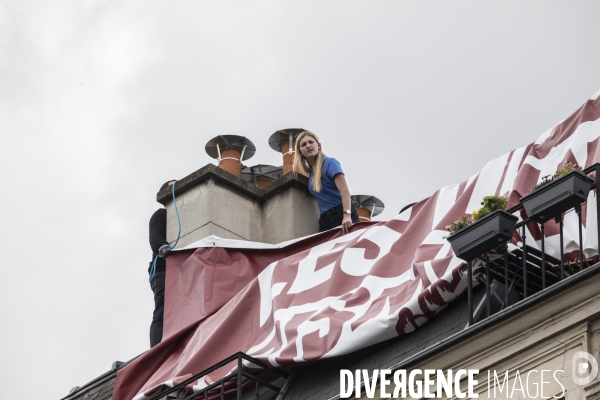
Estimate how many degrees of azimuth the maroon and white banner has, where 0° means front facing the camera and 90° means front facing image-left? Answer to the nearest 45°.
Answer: approximately 0°

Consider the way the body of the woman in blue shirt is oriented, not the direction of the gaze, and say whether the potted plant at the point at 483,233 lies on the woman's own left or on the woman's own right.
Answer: on the woman's own left

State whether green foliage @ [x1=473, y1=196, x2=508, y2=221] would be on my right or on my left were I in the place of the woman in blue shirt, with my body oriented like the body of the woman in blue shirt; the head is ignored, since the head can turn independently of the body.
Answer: on my left

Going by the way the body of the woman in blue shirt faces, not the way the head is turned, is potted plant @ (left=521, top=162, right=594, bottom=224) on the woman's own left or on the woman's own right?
on the woman's own left
